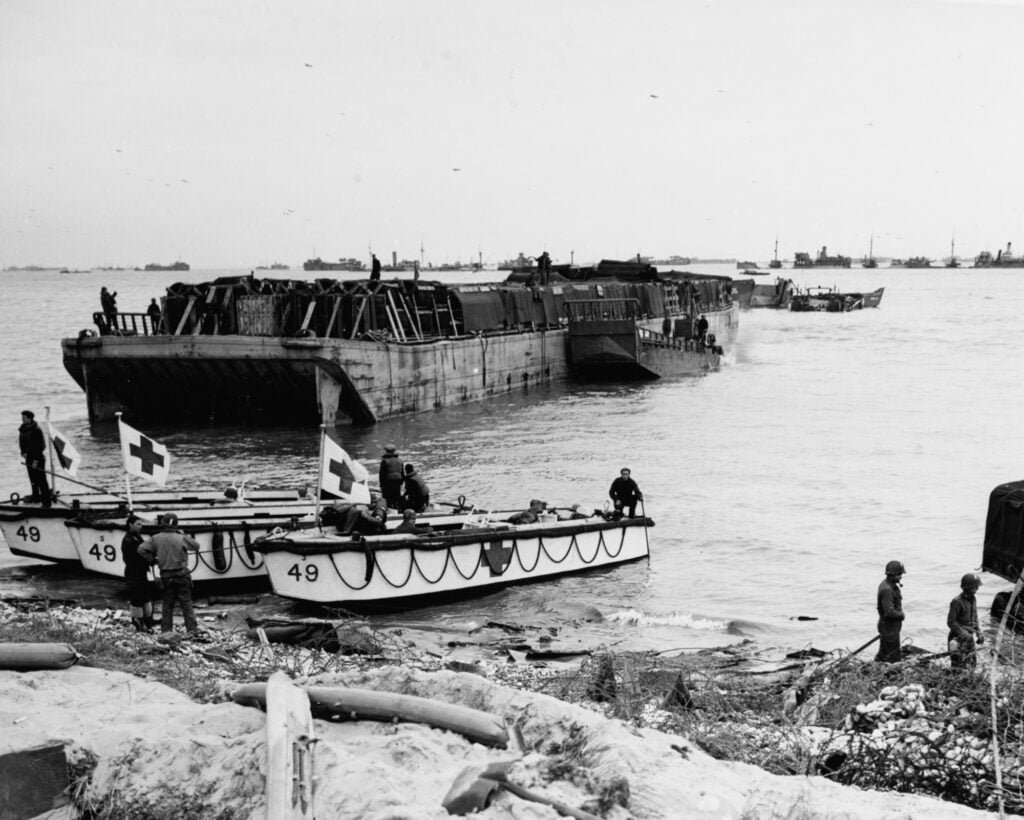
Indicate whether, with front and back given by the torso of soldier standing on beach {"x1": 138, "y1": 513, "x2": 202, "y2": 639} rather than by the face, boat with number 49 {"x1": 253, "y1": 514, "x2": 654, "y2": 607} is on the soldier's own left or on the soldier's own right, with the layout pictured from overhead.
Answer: on the soldier's own right

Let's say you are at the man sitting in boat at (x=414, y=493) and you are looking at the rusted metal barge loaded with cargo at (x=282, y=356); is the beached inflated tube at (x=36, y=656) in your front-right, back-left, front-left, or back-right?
back-left

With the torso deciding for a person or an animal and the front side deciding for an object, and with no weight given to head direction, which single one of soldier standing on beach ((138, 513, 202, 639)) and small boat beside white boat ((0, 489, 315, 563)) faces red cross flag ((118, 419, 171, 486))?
the soldier standing on beach

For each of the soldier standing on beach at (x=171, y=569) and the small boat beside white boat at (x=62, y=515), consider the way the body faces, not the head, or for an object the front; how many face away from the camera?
1

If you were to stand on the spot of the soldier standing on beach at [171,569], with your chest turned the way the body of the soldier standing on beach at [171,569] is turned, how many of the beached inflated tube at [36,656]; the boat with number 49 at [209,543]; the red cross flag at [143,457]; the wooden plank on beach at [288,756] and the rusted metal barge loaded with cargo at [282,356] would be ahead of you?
3

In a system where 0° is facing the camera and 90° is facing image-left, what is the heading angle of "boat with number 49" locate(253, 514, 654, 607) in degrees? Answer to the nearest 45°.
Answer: approximately 45°

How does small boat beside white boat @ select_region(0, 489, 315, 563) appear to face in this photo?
to the viewer's left

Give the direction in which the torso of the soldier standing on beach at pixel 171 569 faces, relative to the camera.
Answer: away from the camera

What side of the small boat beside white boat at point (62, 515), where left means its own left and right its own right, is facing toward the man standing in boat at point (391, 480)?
back

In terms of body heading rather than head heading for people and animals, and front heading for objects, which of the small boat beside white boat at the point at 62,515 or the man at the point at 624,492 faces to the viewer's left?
the small boat beside white boat

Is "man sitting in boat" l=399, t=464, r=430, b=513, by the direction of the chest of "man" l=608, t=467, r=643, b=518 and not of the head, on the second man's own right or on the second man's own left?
on the second man's own right
